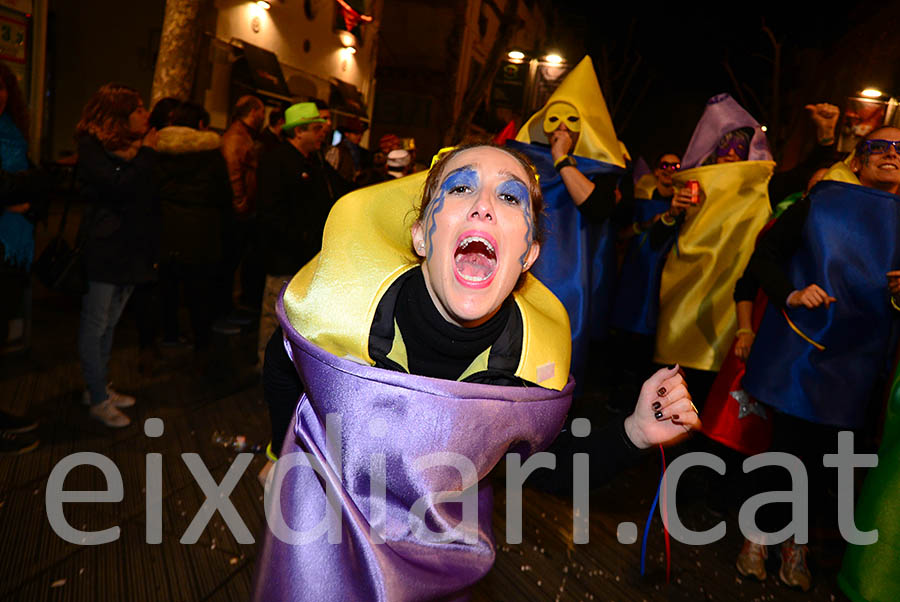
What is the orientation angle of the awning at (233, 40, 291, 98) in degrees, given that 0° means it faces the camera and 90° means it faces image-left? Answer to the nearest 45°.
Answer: approximately 315°

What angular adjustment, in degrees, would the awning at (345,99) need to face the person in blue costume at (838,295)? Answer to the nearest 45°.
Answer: approximately 45° to its right

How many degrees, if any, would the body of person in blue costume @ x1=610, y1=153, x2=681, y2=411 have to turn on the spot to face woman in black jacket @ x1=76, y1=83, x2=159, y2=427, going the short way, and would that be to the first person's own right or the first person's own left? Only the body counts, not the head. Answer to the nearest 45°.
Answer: approximately 90° to the first person's own right

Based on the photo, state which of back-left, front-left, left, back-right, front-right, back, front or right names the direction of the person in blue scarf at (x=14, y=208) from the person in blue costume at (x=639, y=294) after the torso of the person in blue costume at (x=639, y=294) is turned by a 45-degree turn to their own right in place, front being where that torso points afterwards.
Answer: front-right

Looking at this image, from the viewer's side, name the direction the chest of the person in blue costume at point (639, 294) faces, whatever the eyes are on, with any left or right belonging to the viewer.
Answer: facing the viewer and to the right of the viewer

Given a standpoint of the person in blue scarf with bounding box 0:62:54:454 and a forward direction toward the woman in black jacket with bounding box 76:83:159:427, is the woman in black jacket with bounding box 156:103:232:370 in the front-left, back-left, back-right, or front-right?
front-left

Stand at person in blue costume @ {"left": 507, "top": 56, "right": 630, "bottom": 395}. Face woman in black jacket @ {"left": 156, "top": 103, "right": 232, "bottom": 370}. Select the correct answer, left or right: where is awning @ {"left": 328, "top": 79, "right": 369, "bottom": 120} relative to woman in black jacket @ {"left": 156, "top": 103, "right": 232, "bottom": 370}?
right

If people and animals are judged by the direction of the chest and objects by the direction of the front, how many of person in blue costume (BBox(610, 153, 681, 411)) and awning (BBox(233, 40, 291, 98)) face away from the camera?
0

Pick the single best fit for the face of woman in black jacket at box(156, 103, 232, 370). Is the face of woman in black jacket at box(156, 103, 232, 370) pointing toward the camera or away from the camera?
away from the camera

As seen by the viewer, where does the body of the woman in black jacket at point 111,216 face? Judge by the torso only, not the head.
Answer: to the viewer's right

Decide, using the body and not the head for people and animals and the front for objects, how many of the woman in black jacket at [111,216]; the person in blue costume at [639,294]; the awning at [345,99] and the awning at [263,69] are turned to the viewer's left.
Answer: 0

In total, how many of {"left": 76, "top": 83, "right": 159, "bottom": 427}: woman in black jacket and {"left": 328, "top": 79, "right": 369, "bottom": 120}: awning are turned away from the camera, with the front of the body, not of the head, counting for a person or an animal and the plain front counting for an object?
0

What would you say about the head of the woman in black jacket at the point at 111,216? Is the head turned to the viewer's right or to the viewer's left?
to the viewer's right

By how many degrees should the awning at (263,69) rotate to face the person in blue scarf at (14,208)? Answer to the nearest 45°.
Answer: approximately 45° to its right

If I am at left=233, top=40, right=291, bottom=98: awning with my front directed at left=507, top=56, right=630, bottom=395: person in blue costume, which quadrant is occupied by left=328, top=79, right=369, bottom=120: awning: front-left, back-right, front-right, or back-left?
back-left
